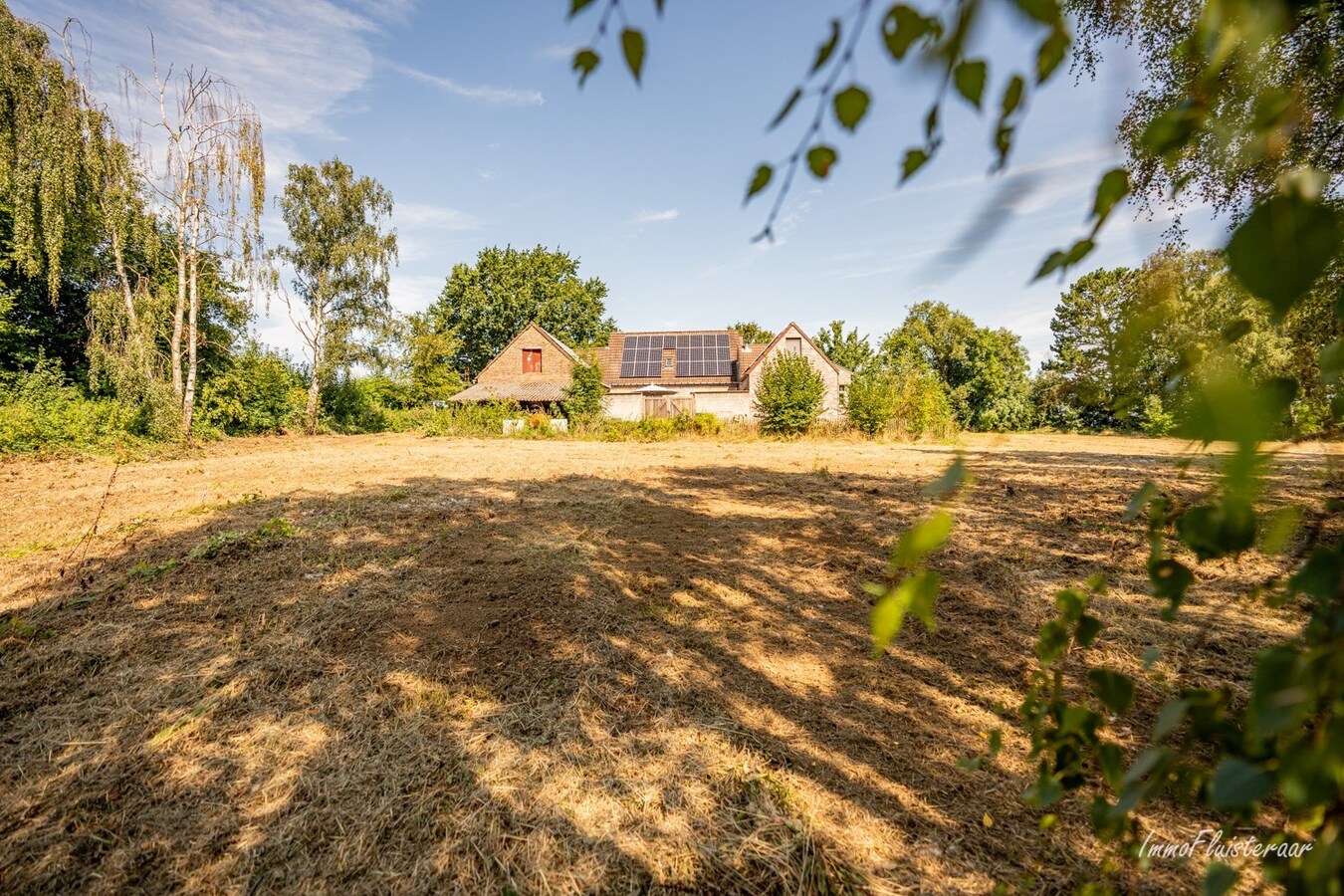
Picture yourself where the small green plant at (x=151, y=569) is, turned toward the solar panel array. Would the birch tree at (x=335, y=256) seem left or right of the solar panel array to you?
left

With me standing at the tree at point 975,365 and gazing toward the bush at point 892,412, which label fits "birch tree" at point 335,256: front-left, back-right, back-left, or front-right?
front-right

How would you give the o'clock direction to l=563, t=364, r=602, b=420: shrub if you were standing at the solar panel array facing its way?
The shrub is roughly at 1 o'clock from the solar panel array.

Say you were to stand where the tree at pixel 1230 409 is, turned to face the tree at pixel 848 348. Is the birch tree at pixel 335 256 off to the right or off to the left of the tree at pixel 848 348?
left

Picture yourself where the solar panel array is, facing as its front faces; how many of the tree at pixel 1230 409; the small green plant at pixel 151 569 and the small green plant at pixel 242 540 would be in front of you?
3

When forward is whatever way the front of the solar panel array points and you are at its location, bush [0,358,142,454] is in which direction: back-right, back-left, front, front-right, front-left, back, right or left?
front-right

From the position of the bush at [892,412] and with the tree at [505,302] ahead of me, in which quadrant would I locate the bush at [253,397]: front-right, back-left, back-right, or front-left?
front-left

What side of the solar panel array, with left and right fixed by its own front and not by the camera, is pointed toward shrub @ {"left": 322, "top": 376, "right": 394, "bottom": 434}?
right

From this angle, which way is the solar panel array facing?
toward the camera

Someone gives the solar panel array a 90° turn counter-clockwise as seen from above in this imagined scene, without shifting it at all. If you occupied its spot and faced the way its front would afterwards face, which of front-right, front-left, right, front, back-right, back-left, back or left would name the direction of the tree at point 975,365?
front

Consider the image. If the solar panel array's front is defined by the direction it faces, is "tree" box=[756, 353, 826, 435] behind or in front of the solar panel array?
in front

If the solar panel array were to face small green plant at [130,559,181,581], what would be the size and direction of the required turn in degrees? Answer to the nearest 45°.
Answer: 0° — it already faces it

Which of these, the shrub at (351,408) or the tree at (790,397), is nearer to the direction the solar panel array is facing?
the tree

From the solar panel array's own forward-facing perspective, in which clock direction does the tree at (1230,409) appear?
The tree is roughly at 12 o'clock from the solar panel array.

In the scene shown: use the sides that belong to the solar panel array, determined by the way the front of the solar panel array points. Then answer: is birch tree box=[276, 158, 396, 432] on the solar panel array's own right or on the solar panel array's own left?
on the solar panel array's own right

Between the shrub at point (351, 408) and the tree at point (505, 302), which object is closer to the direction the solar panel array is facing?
the shrub

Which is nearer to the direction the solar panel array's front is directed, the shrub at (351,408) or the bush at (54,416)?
the bush
